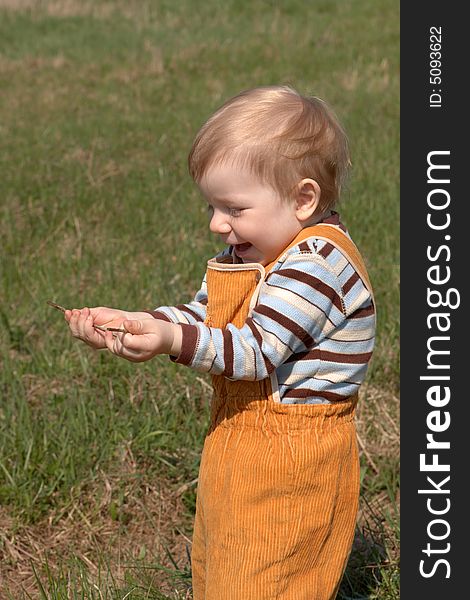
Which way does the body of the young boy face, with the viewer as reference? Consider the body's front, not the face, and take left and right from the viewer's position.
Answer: facing to the left of the viewer

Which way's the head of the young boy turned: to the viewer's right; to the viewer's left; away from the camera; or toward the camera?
to the viewer's left
